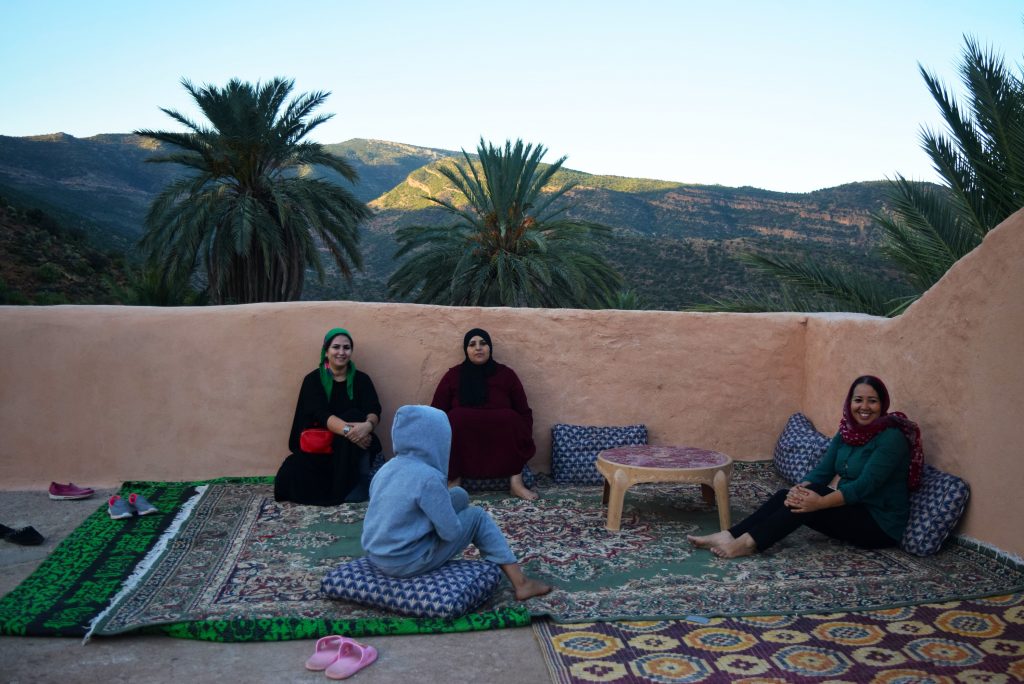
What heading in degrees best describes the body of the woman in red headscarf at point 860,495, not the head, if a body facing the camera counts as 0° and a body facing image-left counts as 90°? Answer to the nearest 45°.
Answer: approximately 45°

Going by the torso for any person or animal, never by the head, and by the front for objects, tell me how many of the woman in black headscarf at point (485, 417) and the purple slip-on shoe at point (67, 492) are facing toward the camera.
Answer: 1

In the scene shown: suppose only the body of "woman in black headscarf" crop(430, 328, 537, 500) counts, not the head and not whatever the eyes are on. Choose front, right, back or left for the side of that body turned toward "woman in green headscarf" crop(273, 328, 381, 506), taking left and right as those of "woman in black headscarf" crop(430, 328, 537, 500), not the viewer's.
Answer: right
